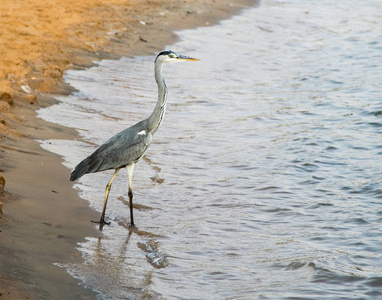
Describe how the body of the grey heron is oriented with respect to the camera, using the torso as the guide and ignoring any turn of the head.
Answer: to the viewer's right
